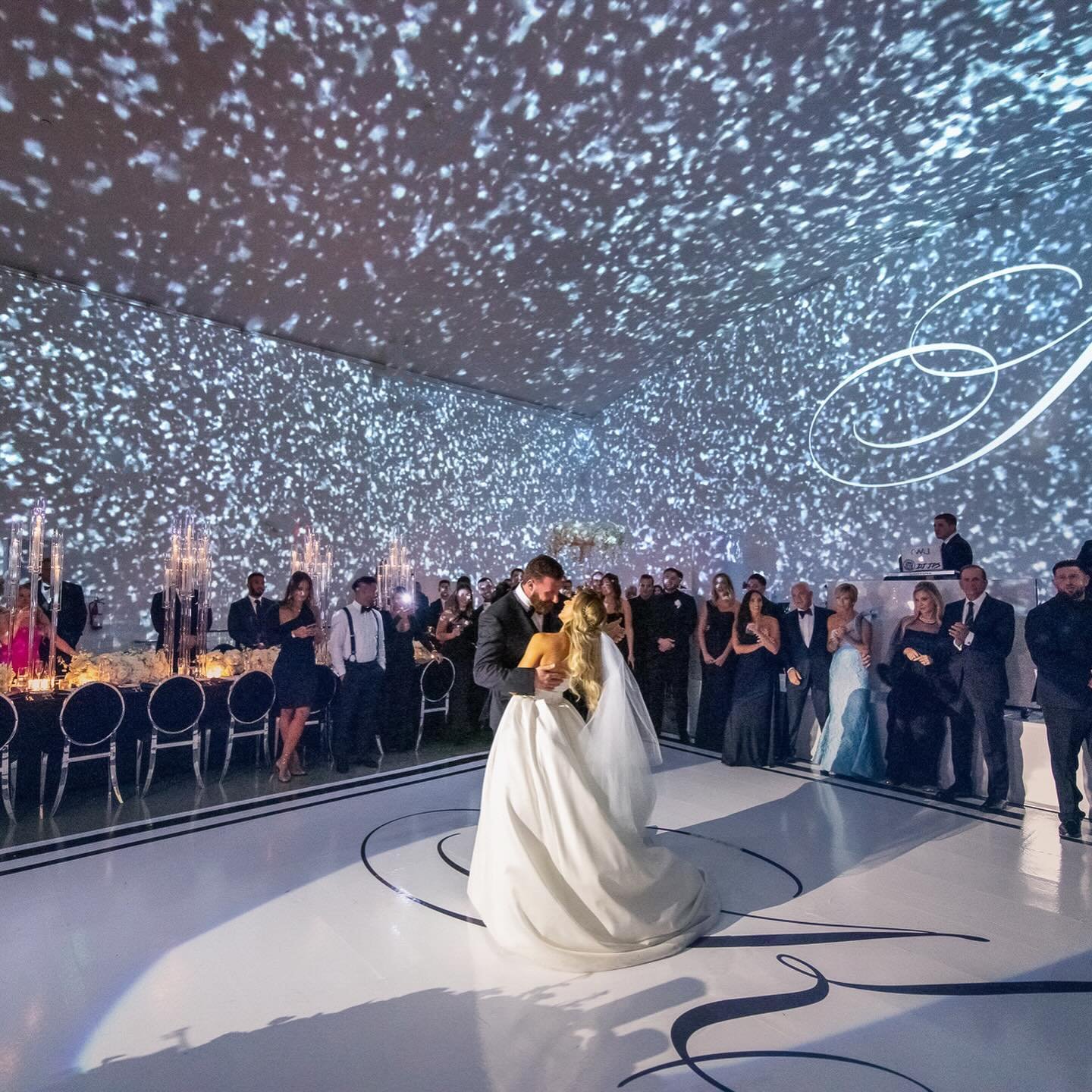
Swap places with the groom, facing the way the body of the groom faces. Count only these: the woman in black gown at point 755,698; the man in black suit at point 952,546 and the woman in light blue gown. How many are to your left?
3

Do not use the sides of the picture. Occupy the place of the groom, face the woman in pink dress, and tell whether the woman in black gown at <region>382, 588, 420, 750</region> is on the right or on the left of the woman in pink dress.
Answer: right

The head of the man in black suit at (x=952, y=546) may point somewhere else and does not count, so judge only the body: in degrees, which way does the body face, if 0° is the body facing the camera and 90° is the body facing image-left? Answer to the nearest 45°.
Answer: approximately 45°

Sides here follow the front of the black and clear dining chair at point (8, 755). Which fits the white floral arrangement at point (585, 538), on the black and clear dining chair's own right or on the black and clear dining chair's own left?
on the black and clear dining chair's own right

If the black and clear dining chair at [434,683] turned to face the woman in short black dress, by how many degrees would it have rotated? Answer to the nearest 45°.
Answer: approximately 90° to its left

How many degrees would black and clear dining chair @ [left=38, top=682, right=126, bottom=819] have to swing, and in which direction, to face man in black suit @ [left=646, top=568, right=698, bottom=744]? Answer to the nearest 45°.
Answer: approximately 135° to its right

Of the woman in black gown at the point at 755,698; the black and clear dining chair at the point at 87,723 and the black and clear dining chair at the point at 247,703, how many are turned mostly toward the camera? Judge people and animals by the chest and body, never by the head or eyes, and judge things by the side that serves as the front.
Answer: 1

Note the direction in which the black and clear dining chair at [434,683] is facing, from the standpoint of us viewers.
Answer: facing away from the viewer and to the left of the viewer

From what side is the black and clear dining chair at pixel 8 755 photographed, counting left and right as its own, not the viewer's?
back

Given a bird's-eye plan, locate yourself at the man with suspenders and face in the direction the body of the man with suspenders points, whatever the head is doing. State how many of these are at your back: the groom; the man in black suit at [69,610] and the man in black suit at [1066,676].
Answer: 1

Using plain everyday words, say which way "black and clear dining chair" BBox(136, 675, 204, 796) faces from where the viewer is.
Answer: facing away from the viewer and to the left of the viewer
